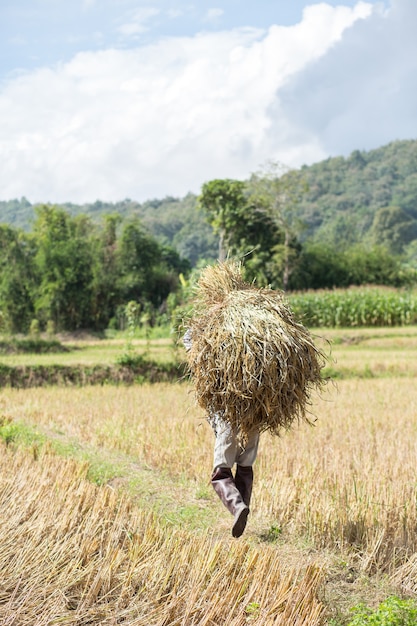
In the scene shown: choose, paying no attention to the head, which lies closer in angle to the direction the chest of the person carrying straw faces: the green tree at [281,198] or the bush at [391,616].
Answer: the green tree

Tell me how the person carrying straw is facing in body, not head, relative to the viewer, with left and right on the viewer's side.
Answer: facing away from the viewer and to the left of the viewer

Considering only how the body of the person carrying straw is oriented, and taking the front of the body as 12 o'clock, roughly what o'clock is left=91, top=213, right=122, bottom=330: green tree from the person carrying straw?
The green tree is roughly at 1 o'clock from the person carrying straw.

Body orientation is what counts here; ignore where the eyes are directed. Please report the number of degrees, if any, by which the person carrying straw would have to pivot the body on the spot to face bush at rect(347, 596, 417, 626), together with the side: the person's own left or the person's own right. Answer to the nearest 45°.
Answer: approximately 180°

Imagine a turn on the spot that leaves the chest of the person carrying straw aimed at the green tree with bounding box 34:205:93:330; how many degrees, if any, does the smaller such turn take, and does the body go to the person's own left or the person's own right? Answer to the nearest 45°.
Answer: approximately 45° to the person's own right

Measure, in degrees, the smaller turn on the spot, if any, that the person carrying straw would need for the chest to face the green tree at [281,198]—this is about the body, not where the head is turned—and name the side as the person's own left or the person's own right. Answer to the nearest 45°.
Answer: approximately 45° to the person's own right
